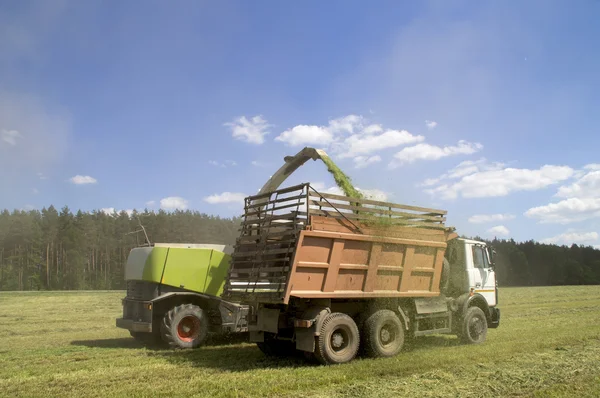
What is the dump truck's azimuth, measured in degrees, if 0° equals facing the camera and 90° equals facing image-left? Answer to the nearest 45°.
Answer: approximately 225°
